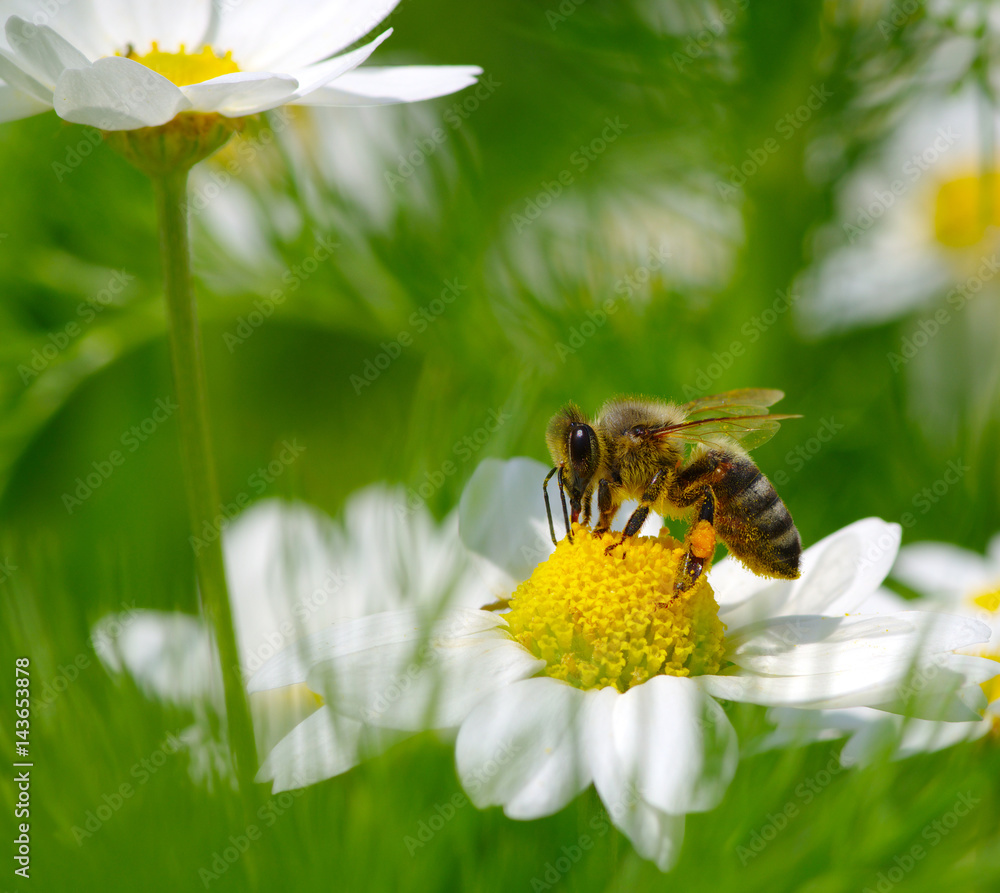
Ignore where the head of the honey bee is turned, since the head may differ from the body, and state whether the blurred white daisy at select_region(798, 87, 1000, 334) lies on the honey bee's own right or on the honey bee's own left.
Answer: on the honey bee's own right

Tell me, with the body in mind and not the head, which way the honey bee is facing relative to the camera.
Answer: to the viewer's left
